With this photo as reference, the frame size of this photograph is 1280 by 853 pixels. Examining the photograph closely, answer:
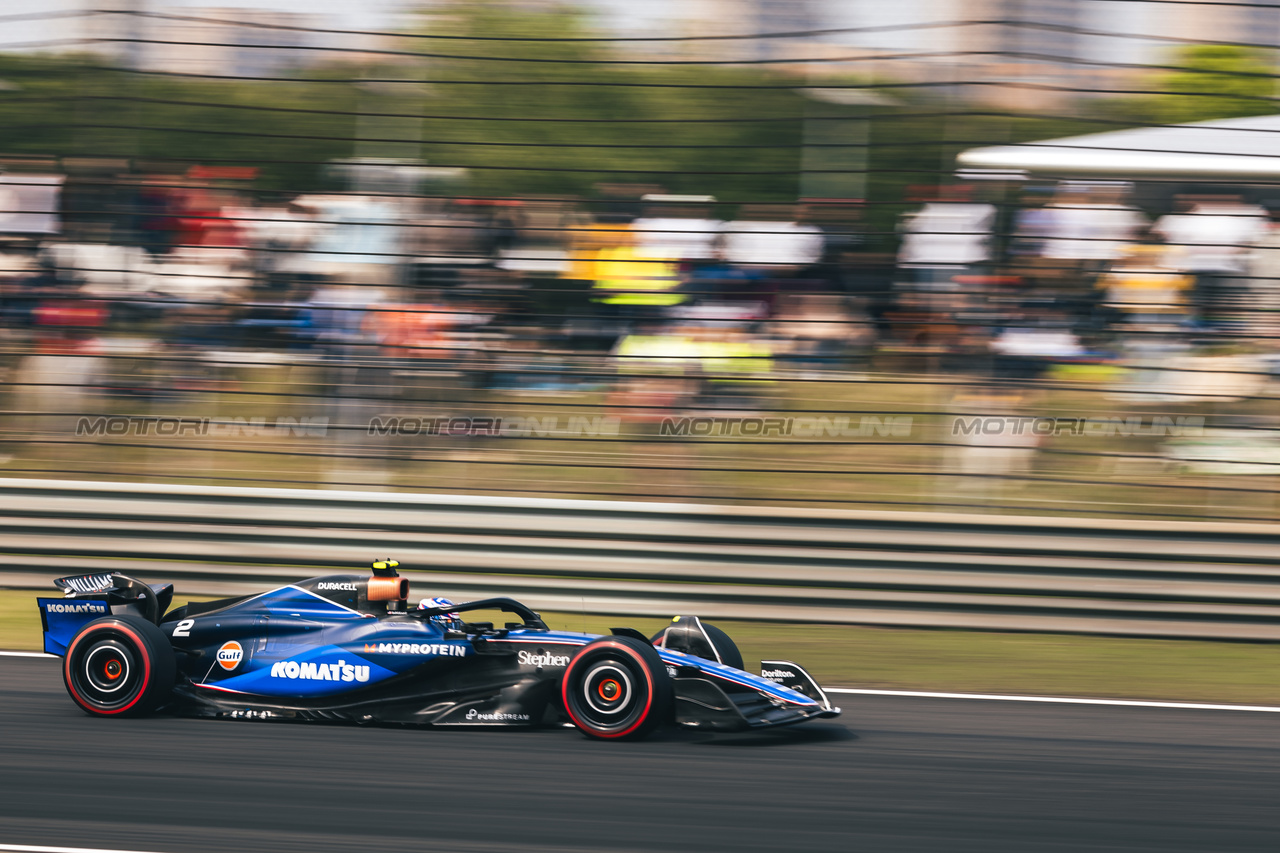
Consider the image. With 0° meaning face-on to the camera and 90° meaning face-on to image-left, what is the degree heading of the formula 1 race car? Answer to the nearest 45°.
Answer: approximately 270°

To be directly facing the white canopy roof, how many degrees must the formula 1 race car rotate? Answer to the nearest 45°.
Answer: approximately 45° to its left

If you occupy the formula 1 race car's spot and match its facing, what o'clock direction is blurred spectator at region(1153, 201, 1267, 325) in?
The blurred spectator is roughly at 11 o'clock from the formula 1 race car.
